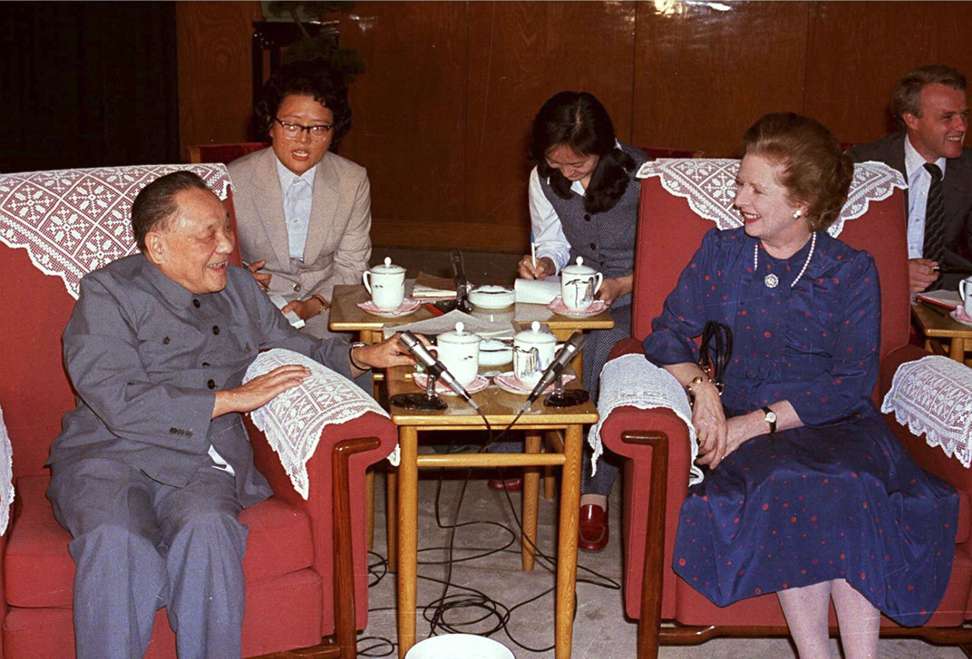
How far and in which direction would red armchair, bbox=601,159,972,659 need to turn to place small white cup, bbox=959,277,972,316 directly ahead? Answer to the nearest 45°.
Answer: approximately 135° to its left

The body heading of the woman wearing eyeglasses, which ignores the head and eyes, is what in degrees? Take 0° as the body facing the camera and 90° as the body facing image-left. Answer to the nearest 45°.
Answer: approximately 0°

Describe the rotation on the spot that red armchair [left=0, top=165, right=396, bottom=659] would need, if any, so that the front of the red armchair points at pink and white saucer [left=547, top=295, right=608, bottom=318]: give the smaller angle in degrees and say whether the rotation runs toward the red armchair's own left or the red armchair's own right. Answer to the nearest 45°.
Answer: approximately 90° to the red armchair's own left

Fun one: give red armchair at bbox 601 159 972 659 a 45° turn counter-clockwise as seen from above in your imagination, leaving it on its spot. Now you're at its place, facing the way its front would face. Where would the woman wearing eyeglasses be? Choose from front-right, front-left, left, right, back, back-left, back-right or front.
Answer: back

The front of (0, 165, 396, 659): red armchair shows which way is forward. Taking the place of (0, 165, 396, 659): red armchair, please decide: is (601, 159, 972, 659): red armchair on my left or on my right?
on my left

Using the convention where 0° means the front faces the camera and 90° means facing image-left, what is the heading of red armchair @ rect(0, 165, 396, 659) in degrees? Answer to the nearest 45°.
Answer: approximately 0°
